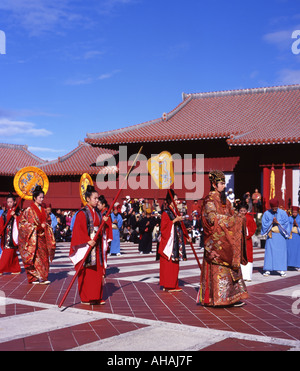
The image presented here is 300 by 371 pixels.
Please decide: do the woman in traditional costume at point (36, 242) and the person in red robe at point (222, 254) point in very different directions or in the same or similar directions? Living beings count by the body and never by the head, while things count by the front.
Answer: same or similar directions

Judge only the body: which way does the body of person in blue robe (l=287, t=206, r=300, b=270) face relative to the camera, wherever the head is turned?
toward the camera

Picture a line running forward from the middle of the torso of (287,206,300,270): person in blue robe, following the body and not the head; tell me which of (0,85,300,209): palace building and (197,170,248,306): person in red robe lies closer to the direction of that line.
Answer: the person in red robe

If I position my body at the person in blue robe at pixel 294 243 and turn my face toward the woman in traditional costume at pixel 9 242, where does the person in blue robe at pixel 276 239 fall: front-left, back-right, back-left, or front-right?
front-left

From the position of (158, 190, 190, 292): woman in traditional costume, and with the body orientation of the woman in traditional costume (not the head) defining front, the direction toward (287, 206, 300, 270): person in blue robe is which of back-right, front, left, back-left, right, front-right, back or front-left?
front-left

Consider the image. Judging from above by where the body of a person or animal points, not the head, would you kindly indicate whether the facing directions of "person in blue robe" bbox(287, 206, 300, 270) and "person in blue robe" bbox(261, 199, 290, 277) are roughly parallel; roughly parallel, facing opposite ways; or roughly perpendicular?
roughly parallel

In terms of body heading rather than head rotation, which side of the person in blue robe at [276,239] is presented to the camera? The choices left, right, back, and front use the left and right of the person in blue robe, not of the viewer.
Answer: front

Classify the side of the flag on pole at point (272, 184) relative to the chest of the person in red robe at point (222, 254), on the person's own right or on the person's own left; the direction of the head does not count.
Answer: on the person's own left

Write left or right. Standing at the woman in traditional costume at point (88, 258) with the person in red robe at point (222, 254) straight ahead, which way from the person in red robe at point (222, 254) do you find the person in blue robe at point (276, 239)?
left
